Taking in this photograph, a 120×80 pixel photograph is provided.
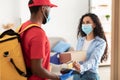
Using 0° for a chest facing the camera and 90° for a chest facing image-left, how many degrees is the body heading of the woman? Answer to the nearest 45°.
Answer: approximately 45°
